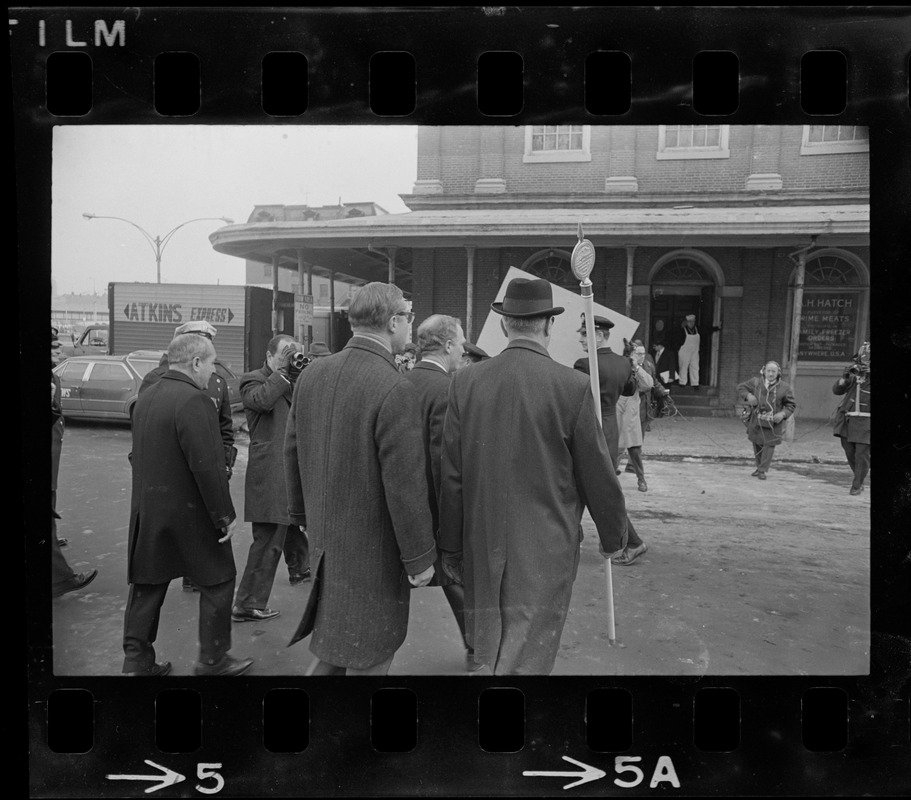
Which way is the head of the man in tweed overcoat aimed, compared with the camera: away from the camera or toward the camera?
away from the camera

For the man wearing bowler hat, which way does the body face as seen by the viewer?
away from the camera

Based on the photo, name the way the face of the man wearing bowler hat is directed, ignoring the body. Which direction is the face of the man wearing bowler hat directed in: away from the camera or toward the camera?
away from the camera

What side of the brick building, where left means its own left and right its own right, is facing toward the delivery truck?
right

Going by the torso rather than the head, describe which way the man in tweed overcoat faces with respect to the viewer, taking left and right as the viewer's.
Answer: facing away from the viewer and to the right of the viewer

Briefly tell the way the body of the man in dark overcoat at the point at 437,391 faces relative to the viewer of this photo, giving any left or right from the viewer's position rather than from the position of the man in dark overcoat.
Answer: facing away from the viewer and to the right of the viewer
